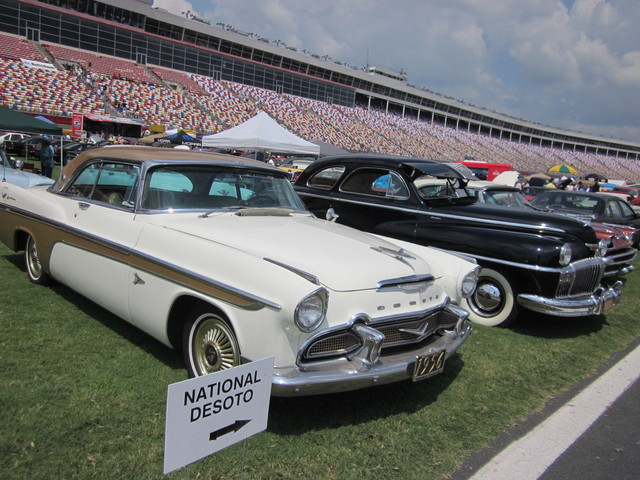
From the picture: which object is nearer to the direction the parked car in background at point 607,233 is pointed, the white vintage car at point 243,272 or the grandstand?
the white vintage car

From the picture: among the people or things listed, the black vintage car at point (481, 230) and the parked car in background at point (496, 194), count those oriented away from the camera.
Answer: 0

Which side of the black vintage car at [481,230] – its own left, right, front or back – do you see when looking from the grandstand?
back

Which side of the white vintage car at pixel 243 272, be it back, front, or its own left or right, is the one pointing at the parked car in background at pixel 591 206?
left

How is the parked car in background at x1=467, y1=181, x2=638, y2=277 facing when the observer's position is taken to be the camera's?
facing the viewer and to the right of the viewer

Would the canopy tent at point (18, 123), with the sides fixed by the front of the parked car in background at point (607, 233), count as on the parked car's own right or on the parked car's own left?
on the parked car's own right

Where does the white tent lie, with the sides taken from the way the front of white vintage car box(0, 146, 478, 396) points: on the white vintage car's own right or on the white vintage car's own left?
on the white vintage car's own left

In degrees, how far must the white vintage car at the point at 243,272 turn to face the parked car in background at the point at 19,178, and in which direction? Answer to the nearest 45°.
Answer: approximately 180°

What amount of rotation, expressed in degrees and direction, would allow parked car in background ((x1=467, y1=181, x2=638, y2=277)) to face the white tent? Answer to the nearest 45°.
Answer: approximately 135° to its left

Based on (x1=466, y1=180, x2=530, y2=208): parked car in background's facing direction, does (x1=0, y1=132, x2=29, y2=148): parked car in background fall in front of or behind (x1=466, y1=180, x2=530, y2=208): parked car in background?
behind

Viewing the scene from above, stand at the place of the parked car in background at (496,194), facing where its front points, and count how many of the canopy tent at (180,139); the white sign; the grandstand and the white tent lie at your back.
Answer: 3

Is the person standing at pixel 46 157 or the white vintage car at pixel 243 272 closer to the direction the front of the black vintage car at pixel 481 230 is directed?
the white vintage car

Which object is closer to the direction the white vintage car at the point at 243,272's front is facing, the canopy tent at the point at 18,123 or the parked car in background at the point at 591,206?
the parked car in background

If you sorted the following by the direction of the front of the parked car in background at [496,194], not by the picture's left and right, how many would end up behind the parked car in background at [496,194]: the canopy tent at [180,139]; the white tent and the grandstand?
3

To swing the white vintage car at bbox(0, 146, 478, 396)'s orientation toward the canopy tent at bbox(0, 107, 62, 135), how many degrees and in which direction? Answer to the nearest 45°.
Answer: approximately 180°
